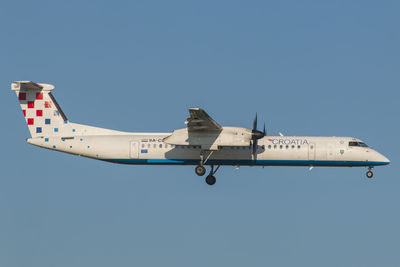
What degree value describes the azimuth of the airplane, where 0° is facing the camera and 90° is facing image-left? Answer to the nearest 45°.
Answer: approximately 270°
